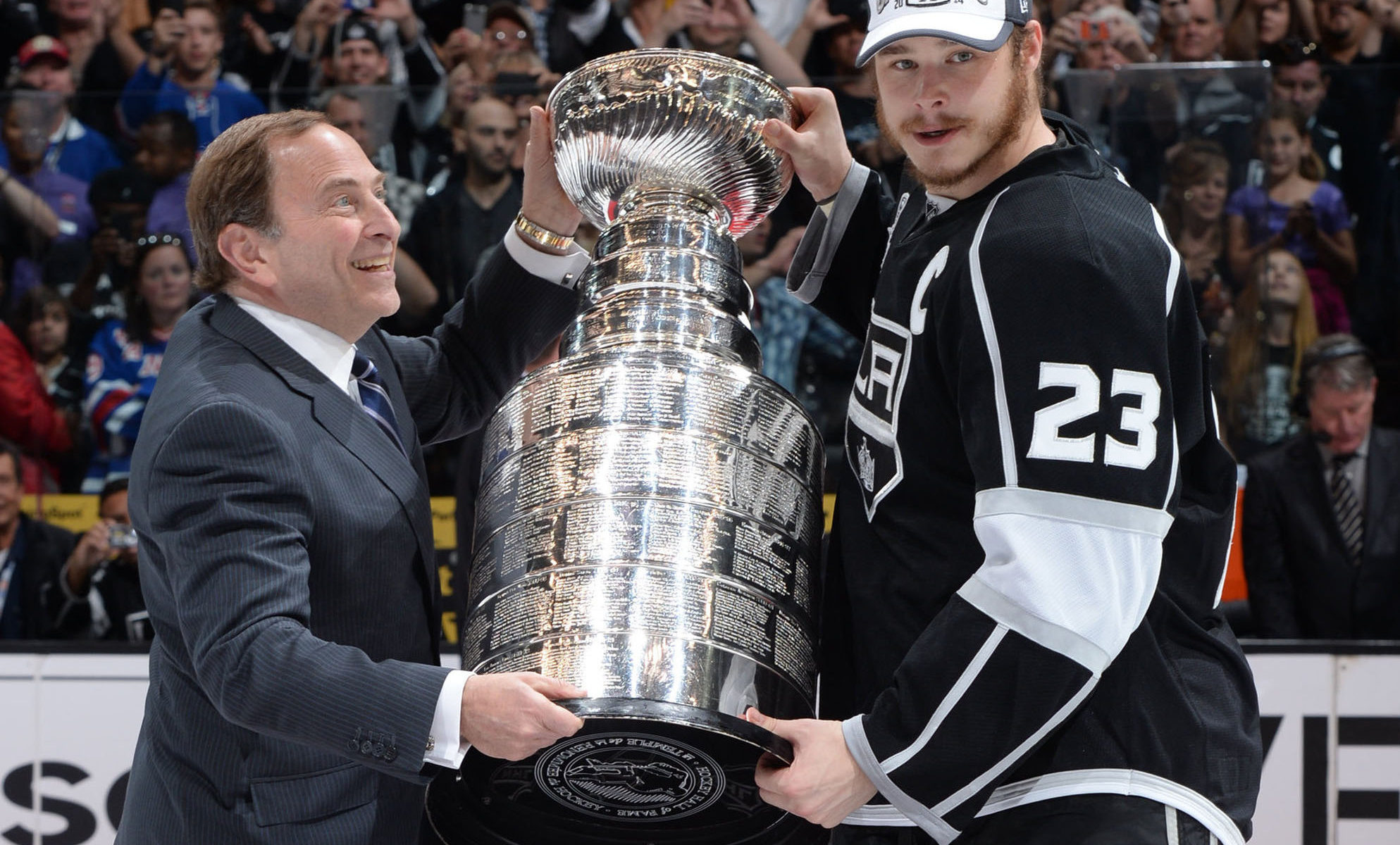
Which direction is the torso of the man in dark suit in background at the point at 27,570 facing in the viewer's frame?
toward the camera

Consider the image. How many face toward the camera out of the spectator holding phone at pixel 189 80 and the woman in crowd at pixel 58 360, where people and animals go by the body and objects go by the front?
2

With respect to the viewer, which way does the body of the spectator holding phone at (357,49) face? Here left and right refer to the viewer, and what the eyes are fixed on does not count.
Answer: facing the viewer

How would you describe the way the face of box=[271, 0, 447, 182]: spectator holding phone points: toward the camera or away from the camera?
toward the camera

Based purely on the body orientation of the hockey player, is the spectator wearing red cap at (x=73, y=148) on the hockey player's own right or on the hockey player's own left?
on the hockey player's own right

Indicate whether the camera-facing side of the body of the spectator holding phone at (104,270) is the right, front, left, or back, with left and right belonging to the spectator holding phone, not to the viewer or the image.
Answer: front

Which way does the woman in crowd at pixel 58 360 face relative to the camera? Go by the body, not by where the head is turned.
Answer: toward the camera

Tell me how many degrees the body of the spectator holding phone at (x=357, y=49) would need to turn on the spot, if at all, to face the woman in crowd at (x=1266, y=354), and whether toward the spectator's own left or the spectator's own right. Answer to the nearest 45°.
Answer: approximately 45° to the spectator's own left

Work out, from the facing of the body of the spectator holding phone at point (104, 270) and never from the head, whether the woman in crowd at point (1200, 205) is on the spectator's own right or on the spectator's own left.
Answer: on the spectator's own left

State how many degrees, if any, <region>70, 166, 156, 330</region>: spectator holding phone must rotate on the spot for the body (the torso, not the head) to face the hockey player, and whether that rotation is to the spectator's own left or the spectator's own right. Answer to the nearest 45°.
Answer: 0° — they already face them

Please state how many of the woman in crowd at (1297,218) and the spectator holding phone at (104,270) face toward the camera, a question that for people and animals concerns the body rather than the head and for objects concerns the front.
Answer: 2

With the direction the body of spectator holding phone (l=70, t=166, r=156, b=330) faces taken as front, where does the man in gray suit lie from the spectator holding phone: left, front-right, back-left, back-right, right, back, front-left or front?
front

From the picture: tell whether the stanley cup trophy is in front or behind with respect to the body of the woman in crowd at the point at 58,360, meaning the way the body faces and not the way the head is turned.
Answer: in front
